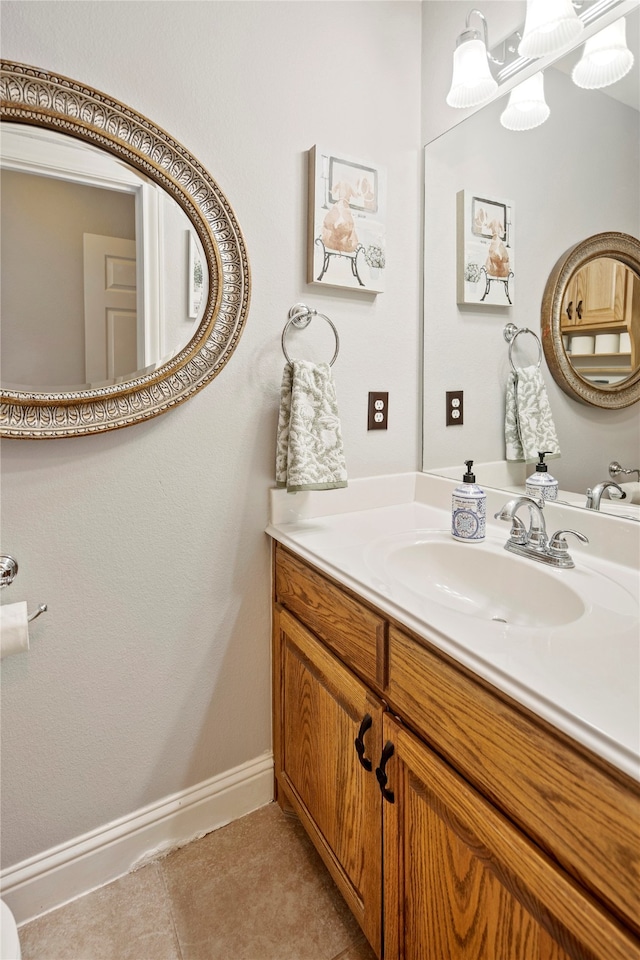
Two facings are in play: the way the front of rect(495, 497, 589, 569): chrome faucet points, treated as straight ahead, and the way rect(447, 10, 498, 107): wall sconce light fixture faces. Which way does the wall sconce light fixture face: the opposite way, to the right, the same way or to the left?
the same way

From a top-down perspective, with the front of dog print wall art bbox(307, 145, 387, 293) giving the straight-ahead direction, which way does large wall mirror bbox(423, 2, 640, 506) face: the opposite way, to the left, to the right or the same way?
to the right

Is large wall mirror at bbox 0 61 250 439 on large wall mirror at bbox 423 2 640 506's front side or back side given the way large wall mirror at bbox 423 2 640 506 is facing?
on the front side

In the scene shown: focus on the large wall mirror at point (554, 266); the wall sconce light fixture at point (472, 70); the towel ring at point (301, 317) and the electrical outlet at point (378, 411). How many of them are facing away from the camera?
0

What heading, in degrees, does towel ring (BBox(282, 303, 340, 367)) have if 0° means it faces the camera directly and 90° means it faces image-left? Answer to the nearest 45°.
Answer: approximately 315°

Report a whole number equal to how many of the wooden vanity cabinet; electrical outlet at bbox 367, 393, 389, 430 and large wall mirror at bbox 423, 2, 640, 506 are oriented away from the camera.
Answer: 0

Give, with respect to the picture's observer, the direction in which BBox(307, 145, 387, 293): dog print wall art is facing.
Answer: facing the viewer and to the right of the viewer

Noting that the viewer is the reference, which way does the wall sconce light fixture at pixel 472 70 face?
facing the viewer and to the left of the viewer
